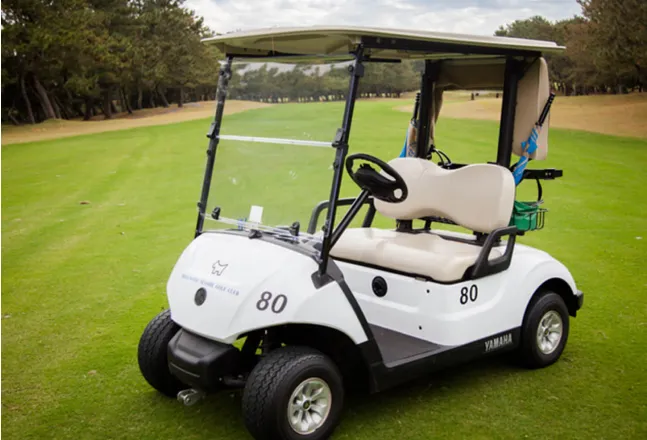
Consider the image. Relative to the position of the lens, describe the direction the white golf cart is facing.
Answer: facing the viewer and to the left of the viewer
